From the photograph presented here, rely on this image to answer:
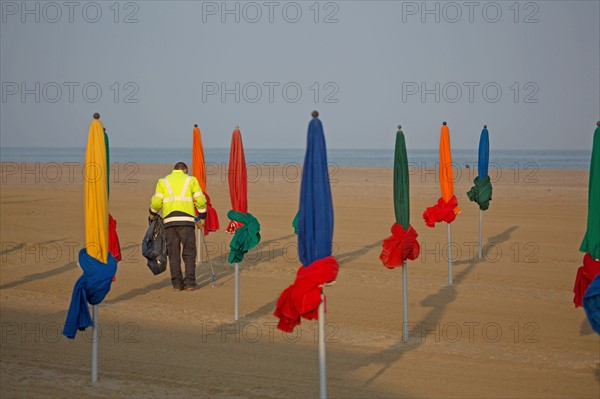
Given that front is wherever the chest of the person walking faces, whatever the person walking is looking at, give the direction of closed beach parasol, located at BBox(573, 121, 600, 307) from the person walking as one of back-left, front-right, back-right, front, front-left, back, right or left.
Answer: back-right

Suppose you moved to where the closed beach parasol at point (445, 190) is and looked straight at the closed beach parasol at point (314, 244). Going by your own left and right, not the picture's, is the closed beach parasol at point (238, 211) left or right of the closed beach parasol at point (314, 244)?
right

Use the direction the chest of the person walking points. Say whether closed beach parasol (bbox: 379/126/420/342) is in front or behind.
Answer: behind

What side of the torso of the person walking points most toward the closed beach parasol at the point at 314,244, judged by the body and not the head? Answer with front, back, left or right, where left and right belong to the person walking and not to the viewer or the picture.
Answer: back

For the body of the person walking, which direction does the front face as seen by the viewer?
away from the camera

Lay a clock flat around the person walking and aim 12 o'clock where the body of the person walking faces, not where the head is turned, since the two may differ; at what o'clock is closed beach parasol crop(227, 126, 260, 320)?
The closed beach parasol is roughly at 5 o'clock from the person walking.

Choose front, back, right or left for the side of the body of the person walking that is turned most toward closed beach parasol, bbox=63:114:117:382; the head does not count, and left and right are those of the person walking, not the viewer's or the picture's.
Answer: back
